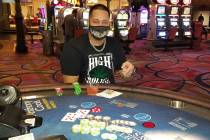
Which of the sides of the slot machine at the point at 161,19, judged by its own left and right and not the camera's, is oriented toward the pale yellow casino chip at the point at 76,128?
front

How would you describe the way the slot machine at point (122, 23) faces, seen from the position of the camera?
facing the viewer

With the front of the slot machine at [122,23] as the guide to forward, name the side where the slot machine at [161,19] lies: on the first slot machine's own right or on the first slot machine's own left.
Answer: on the first slot machine's own left

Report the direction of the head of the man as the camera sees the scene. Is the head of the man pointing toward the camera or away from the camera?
toward the camera

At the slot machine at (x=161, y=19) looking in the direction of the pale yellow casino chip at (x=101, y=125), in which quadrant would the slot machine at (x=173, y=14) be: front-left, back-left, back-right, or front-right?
back-left

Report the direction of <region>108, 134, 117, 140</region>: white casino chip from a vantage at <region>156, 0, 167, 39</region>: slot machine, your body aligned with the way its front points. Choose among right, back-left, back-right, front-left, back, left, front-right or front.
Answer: front

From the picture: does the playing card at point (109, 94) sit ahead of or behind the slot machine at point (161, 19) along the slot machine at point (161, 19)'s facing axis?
ahead

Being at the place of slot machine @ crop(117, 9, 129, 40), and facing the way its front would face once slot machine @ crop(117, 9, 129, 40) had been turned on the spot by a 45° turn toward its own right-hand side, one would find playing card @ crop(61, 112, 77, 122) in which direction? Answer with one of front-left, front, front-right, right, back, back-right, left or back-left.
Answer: front-left

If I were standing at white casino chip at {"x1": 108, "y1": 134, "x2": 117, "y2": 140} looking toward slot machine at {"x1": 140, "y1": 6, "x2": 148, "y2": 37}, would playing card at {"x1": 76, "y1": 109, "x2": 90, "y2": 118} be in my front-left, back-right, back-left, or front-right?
front-left

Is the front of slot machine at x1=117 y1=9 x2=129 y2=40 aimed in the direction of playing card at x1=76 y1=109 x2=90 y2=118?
yes

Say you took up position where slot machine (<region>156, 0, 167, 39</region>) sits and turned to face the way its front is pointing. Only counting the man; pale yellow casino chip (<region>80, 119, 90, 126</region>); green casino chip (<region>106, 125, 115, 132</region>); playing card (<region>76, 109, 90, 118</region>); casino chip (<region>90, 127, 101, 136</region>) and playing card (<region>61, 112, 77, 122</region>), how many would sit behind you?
0

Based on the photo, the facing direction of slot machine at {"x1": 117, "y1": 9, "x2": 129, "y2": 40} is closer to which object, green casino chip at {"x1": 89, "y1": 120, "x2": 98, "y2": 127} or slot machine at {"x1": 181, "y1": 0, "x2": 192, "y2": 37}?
the green casino chip

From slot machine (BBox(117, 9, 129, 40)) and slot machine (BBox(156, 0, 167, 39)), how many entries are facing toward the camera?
2

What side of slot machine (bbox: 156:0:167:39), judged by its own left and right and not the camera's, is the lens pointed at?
front

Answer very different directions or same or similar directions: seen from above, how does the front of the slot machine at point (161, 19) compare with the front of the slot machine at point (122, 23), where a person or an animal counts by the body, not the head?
same or similar directions

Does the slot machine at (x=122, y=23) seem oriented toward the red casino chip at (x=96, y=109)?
yes

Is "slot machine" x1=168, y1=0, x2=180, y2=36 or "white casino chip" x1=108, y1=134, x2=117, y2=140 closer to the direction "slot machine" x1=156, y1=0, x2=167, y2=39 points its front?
the white casino chip

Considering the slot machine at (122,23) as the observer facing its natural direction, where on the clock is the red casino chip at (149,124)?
The red casino chip is roughly at 12 o'clock from the slot machine.

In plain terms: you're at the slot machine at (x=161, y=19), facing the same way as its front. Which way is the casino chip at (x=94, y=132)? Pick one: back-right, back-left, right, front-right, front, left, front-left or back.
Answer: front
